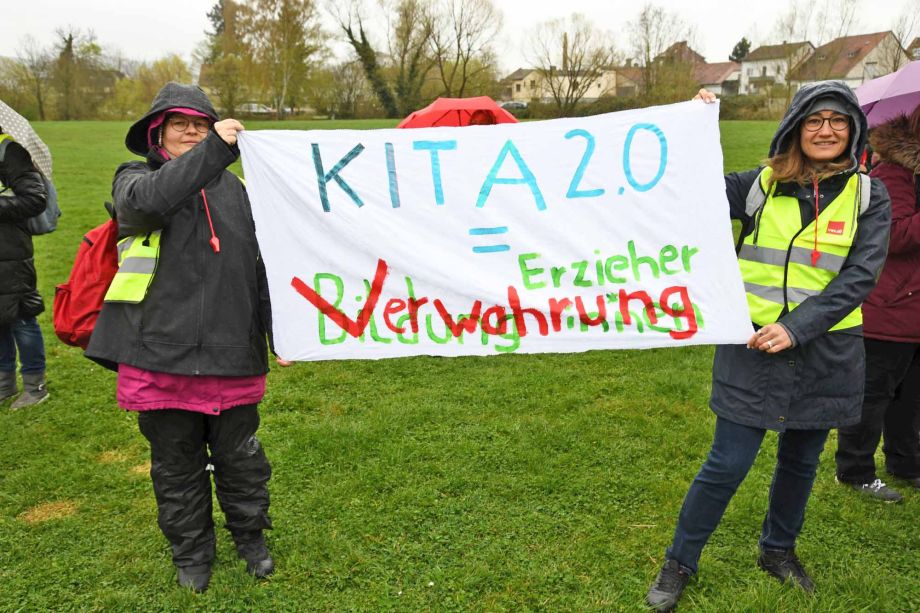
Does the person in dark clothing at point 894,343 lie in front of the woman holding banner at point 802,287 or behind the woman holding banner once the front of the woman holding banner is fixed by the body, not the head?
behind

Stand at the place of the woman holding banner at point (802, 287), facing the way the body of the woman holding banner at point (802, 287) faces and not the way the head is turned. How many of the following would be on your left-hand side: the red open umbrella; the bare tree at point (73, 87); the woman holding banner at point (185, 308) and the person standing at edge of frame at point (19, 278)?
0

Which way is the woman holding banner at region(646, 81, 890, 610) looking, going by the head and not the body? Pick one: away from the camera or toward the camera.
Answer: toward the camera

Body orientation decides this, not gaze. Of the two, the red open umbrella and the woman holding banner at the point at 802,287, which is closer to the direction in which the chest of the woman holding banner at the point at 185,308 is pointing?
the woman holding banner

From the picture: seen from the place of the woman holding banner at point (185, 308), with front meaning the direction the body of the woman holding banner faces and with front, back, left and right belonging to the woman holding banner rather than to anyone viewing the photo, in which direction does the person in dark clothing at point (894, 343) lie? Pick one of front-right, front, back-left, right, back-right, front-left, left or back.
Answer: front-left

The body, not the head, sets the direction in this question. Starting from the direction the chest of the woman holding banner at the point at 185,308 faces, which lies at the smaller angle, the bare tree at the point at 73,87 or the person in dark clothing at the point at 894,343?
the person in dark clothing

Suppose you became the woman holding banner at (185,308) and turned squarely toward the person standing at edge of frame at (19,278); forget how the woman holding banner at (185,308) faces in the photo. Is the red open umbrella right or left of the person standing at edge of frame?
right

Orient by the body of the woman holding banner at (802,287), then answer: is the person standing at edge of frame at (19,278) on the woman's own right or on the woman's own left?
on the woman's own right

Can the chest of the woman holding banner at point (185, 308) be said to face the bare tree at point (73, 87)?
no

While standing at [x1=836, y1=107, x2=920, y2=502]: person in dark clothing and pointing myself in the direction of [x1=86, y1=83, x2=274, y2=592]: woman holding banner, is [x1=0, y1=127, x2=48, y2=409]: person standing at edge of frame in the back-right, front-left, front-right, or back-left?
front-right

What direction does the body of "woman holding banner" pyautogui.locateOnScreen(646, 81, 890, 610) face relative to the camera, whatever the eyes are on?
toward the camera

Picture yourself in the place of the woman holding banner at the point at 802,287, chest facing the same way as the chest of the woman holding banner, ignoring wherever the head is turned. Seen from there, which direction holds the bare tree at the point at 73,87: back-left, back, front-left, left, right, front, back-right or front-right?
back-right

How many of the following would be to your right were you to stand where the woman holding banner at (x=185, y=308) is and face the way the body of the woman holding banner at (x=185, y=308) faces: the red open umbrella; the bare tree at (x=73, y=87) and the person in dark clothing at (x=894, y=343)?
0

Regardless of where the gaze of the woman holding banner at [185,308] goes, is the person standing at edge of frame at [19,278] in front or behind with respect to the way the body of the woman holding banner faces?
behind

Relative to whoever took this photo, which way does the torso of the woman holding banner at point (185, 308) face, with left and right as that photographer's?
facing the viewer and to the right of the viewer
